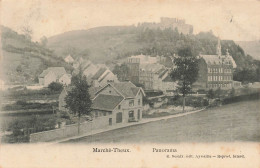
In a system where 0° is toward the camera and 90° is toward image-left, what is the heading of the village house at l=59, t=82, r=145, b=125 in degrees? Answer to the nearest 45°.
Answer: approximately 315°

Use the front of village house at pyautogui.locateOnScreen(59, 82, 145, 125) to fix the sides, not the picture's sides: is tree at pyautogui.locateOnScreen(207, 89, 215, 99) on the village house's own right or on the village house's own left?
on the village house's own left
